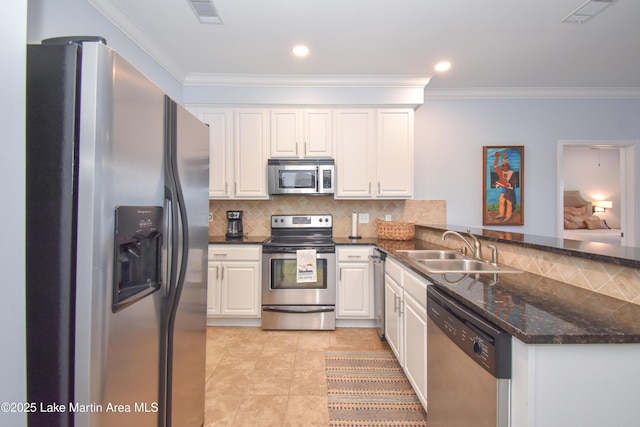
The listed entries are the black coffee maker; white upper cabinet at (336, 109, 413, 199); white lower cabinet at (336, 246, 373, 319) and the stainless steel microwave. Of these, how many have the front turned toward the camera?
4

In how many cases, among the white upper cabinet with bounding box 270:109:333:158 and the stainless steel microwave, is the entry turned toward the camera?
2

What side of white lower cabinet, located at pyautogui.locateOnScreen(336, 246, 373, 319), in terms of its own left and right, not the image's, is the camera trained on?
front

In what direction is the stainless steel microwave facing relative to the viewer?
toward the camera

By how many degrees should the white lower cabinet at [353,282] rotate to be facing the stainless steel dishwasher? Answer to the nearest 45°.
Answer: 0° — it already faces it

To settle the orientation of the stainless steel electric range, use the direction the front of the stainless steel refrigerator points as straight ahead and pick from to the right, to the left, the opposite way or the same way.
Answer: to the right

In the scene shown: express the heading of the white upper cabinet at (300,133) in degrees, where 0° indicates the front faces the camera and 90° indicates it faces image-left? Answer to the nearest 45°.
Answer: approximately 0°

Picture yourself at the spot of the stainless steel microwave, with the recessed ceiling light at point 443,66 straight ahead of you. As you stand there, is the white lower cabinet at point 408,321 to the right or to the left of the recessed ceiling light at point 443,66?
right

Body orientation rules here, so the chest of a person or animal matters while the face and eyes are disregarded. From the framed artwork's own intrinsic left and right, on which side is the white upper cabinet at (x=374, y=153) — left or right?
on its right

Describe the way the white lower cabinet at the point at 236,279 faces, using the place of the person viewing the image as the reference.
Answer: facing the viewer

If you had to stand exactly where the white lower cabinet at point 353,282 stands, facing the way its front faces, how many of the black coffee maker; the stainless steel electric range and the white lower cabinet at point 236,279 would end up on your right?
3
